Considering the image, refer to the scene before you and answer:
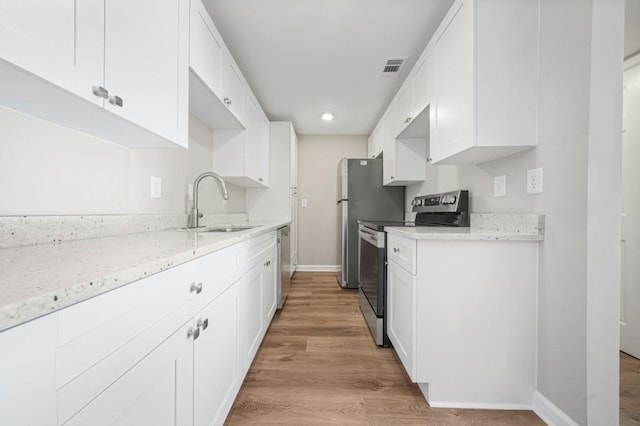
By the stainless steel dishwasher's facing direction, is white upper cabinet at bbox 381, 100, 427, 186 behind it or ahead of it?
ahead

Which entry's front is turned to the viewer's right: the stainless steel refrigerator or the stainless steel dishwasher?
the stainless steel dishwasher

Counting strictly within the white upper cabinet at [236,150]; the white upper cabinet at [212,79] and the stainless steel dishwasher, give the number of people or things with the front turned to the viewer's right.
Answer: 3

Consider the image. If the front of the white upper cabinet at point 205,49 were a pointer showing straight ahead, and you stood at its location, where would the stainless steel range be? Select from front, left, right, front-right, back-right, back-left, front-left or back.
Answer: front

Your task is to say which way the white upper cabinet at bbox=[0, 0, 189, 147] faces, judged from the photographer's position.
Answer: facing the viewer and to the right of the viewer

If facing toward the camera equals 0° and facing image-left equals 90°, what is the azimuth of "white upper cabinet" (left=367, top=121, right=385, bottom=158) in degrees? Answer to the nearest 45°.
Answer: approximately 90°

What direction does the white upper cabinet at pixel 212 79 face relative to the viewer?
to the viewer's right

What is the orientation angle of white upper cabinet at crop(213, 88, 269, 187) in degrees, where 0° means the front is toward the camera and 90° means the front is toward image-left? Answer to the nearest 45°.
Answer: approximately 270°

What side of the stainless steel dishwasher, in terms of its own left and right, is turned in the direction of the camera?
right

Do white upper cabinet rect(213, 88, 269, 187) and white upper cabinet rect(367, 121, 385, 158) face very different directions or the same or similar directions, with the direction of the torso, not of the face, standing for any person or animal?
very different directions

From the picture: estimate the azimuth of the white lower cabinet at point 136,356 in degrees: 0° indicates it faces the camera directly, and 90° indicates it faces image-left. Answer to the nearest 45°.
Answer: approximately 315°

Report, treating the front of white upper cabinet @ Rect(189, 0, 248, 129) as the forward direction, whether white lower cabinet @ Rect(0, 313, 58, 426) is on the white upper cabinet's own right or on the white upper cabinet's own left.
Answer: on the white upper cabinet's own right

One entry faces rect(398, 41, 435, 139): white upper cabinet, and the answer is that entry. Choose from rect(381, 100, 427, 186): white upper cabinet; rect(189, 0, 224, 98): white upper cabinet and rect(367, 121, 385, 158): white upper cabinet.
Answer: rect(189, 0, 224, 98): white upper cabinet

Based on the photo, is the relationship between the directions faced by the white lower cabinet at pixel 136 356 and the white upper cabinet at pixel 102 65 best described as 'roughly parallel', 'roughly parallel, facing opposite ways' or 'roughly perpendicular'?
roughly parallel

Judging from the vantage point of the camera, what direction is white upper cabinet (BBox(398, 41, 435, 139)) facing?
facing to the left of the viewer

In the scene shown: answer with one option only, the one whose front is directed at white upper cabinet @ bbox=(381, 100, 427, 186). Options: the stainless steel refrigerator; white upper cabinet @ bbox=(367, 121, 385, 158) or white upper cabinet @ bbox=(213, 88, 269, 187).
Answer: white upper cabinet @ bbox=(213, 88, 269, 187)

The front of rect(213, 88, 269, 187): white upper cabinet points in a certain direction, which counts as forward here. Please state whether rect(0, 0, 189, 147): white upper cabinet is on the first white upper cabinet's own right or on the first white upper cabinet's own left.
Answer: on the first white upper cabinet's own right
